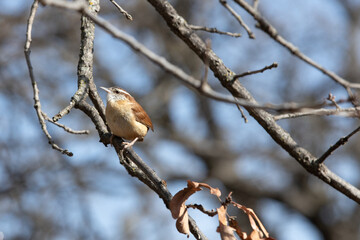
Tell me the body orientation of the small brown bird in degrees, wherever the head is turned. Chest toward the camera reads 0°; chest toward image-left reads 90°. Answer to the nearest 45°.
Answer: approximately 45°

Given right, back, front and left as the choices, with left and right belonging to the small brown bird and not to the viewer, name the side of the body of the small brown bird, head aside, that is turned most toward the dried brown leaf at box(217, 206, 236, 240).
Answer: left

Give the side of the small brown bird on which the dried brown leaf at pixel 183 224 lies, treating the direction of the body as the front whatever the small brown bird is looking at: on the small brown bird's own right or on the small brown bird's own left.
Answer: on the small brown bird's own left

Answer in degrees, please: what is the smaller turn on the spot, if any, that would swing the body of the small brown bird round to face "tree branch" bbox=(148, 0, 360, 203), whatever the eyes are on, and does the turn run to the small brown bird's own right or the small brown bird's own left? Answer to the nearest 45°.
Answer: approximately 90° to the small brown bird's own left
